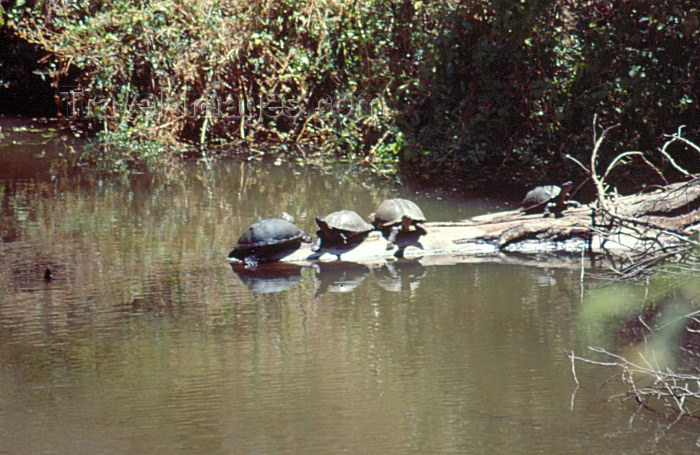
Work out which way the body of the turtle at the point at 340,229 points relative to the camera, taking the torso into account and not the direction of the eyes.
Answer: to the viewer's left

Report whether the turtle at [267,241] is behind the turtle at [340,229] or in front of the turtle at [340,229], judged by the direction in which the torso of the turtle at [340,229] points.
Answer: in front

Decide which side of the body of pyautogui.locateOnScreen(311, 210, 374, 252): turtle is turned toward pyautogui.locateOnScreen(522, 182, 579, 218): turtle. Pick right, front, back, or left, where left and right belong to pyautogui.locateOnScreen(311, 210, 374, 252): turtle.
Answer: back
